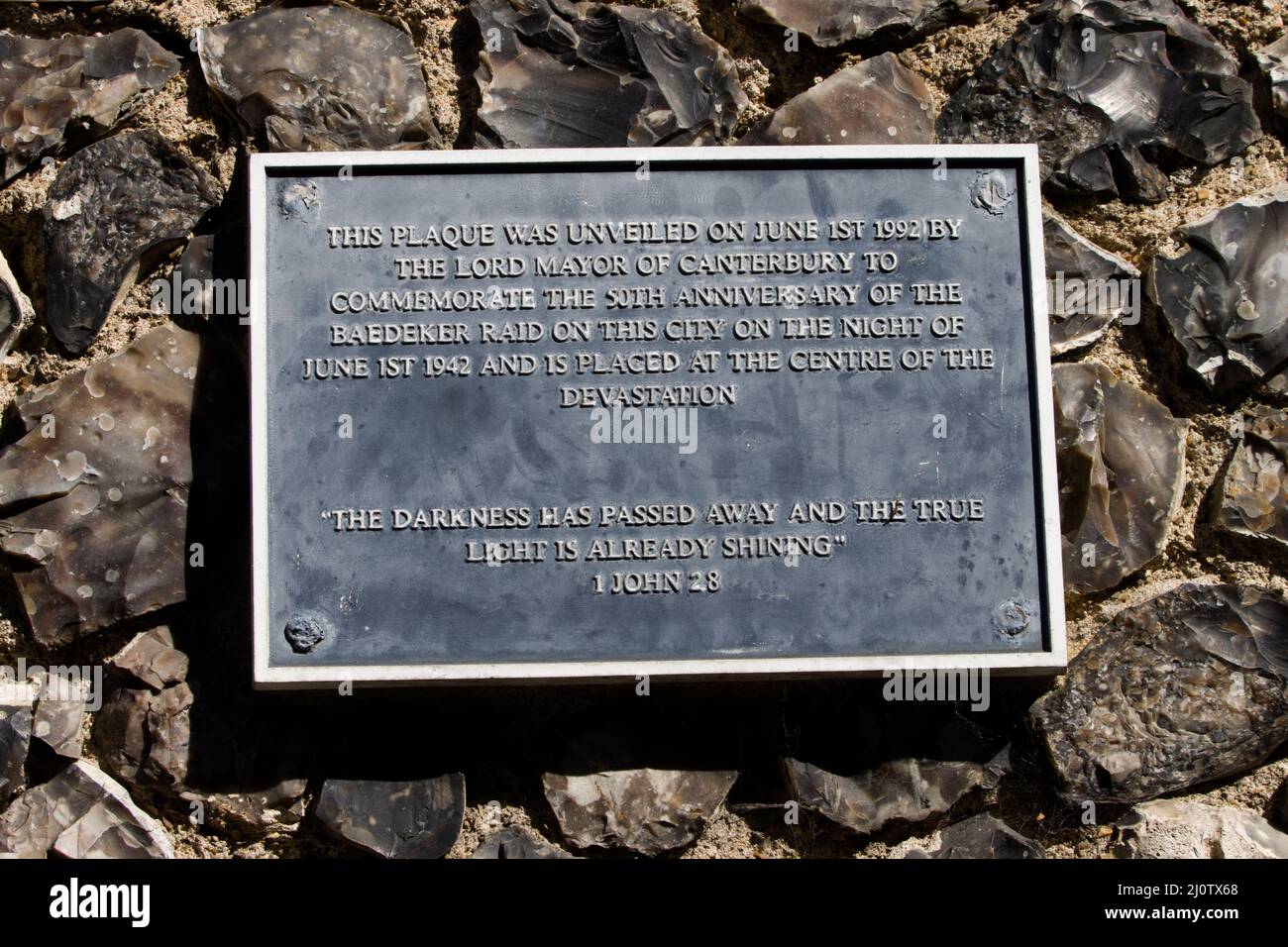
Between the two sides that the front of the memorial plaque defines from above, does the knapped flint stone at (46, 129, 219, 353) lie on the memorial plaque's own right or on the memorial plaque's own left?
on the memorial plaque's own right

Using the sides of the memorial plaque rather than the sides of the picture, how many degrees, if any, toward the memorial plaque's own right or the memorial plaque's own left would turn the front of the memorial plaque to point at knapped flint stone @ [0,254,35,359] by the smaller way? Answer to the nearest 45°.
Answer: approximately 90° to the memorial plaque's own right

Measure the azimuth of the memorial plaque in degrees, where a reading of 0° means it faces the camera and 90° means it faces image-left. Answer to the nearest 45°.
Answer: approximately 0°

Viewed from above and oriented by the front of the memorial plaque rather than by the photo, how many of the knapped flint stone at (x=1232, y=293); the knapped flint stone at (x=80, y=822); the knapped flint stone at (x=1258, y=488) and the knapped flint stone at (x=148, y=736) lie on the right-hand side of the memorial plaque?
2

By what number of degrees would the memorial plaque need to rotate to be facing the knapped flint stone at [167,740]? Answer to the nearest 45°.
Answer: approximately 90° to its right

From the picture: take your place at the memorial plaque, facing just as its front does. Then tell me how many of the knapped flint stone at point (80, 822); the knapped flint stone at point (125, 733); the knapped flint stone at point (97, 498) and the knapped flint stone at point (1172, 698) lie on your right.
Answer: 3

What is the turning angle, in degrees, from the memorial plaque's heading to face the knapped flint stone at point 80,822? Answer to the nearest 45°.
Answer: approximately 90° to its right

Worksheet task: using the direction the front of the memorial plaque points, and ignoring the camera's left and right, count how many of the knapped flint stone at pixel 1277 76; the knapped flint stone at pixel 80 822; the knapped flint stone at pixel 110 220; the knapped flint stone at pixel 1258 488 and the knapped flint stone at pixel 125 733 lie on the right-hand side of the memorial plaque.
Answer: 3

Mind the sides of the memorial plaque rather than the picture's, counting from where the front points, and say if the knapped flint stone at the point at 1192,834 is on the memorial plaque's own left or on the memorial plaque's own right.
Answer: on the memorial plaque's own left

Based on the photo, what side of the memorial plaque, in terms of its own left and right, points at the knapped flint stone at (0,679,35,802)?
right

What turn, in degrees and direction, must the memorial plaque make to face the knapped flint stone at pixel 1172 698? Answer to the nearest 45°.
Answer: approximately 90° to its left

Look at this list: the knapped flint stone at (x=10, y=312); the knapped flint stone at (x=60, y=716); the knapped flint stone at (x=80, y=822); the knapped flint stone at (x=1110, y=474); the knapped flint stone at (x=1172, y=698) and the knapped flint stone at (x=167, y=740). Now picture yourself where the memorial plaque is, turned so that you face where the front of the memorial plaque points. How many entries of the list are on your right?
4
